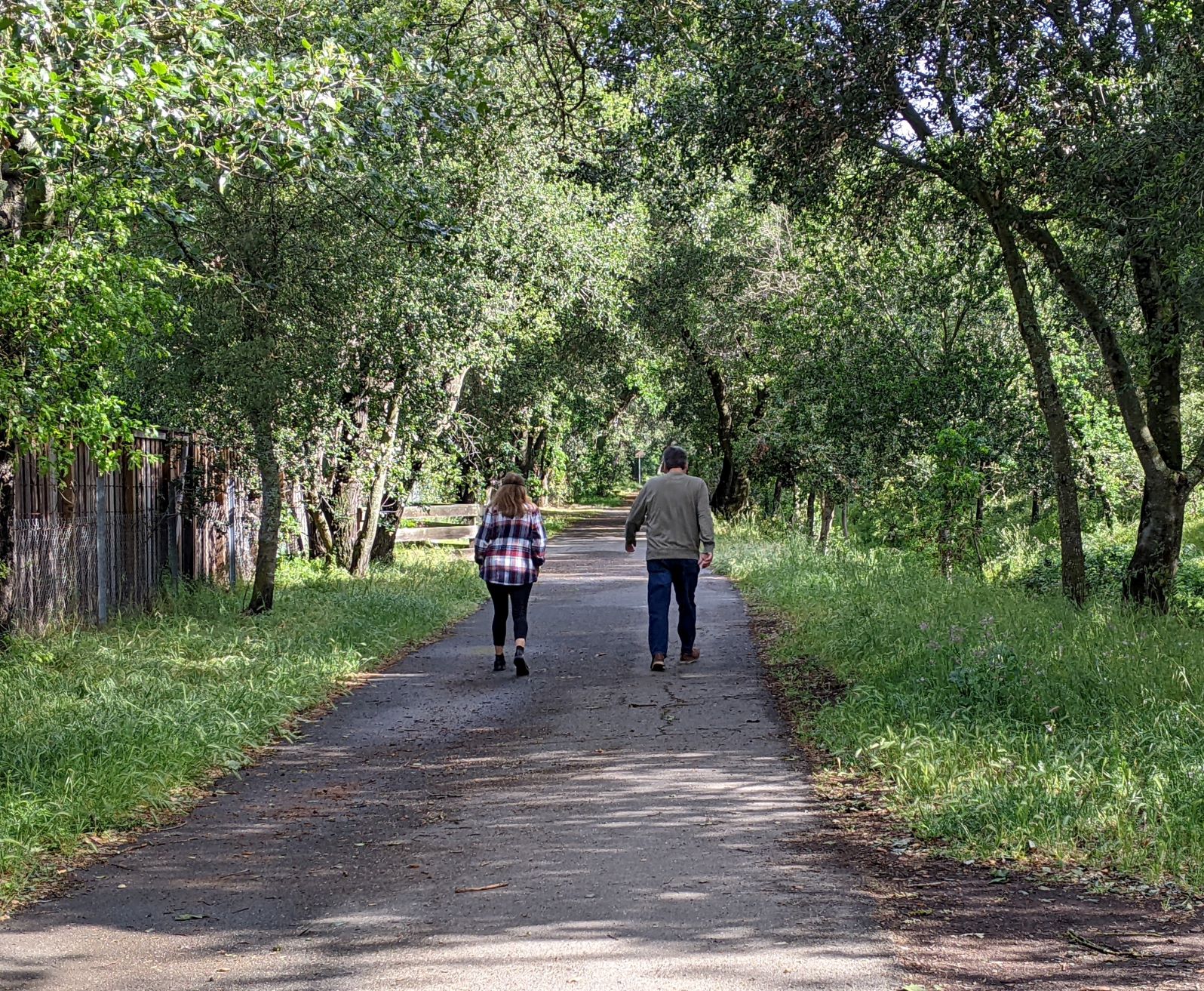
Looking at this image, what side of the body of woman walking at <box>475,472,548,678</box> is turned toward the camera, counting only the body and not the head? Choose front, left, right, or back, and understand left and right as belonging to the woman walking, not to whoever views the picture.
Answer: back

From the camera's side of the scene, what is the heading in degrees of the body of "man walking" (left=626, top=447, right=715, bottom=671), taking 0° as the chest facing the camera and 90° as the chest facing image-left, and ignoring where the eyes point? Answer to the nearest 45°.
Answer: approximately 180°

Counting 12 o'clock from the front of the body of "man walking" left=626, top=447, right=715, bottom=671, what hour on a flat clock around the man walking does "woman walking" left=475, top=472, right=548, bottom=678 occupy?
The woman walking is roughly at 9 o'clock from the man walking.

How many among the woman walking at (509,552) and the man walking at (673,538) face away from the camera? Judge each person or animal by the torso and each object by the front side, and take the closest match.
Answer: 2

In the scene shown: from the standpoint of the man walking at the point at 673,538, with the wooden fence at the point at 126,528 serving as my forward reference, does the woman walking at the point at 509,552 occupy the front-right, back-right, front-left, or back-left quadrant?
front-left

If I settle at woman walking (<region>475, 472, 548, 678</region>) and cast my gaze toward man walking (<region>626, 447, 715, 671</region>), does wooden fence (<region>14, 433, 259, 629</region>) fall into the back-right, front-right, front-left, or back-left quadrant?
back-left

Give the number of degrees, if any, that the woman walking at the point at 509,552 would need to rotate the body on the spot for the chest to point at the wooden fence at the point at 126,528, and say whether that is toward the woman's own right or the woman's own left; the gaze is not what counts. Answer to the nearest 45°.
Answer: approximately 45° to the woman's own left

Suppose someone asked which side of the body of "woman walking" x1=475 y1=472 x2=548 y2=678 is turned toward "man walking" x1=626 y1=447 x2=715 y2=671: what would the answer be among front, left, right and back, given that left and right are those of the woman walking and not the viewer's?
right

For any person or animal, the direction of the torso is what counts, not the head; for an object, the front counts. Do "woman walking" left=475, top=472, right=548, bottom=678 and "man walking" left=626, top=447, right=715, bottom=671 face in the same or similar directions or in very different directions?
same or similar directions

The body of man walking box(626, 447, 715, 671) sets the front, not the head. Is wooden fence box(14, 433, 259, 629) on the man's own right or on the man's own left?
on the man's own left
